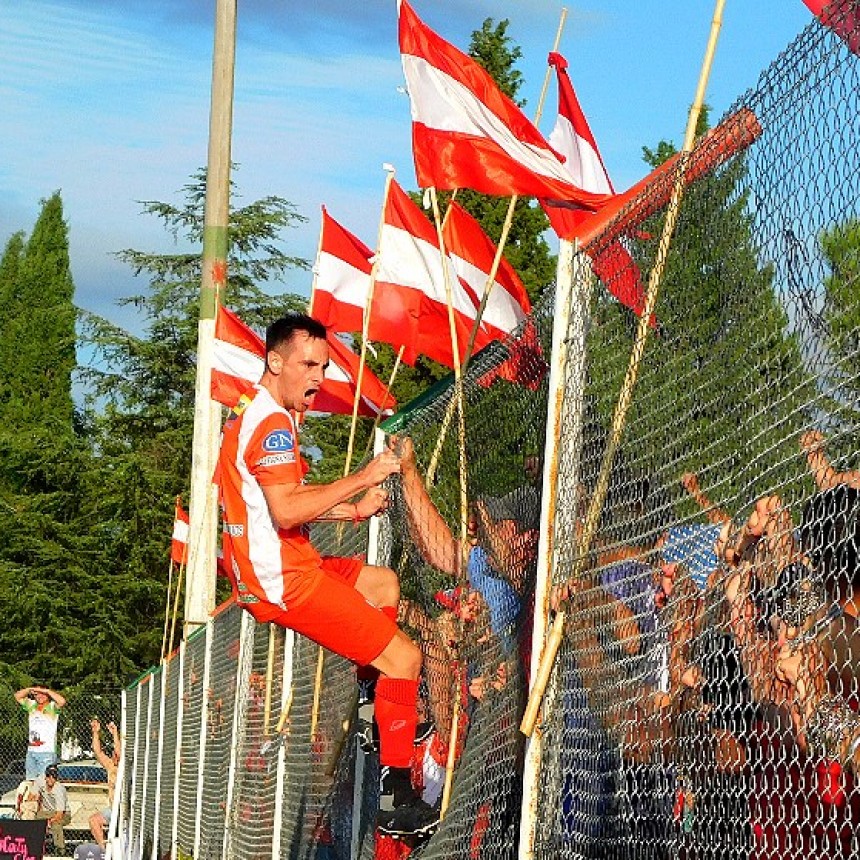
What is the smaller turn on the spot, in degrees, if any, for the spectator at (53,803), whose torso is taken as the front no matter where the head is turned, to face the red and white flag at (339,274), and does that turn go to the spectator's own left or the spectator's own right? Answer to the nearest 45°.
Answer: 0° — they already face it

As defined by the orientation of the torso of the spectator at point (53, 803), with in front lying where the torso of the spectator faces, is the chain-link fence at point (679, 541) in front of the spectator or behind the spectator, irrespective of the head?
in front

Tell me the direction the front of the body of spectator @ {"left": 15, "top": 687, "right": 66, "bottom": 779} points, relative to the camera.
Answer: toward the camera

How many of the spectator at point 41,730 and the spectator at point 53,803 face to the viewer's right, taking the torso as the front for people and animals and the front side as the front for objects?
0

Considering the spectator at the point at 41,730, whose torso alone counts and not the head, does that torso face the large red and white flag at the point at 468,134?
yes

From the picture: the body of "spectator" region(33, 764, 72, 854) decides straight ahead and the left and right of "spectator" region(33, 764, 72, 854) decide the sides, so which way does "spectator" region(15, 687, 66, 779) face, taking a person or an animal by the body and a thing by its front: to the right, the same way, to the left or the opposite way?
the same way

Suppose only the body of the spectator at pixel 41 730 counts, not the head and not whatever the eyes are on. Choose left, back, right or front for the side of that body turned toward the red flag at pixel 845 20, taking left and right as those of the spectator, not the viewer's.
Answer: front

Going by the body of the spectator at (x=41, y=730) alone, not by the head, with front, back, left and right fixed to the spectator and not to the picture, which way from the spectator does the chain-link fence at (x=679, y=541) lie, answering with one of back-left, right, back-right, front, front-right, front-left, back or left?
front
